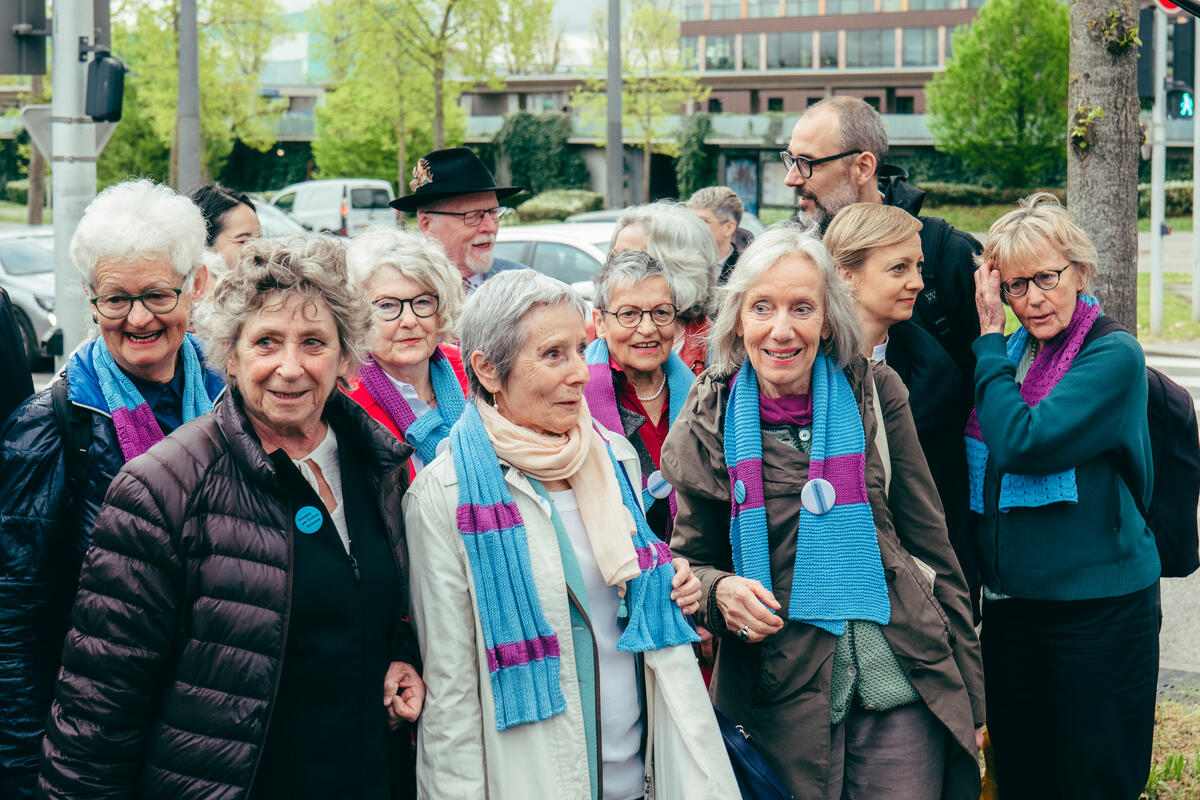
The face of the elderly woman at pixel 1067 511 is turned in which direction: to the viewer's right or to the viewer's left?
to the viewer's left

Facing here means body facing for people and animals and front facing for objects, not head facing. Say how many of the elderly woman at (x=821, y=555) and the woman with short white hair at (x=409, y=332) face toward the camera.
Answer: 2

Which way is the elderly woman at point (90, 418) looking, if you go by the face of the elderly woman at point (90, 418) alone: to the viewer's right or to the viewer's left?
to the viewer's right

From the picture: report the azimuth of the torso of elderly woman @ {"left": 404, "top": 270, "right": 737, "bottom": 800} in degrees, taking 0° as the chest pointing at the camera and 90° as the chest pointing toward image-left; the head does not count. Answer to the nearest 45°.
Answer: approximately 315°

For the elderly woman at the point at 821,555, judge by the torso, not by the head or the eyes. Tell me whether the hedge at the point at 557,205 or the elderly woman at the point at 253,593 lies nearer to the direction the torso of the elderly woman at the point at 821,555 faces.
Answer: the elderly woman

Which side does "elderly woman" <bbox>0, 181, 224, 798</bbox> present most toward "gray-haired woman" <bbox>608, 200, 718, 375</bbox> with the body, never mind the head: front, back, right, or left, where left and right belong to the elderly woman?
left
